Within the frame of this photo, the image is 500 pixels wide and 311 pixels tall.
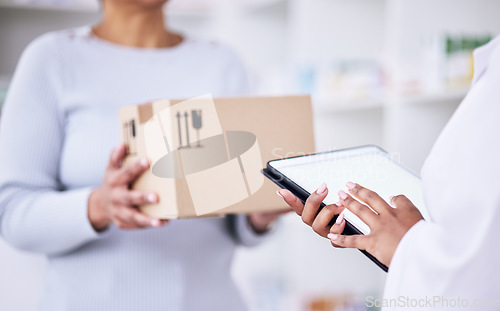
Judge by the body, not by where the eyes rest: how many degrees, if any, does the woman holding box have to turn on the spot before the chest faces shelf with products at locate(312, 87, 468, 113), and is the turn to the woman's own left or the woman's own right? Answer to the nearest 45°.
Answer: approximately 90° to the woman's own left

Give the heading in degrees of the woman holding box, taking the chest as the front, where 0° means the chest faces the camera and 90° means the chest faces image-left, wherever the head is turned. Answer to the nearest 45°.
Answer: approximately 315°

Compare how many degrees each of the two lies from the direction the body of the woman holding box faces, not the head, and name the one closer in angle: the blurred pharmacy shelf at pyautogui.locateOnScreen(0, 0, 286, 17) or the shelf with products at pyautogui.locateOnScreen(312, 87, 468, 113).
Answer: the shelf with products

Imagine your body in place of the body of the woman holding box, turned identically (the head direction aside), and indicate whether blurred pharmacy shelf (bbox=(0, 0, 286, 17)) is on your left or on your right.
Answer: on your left
